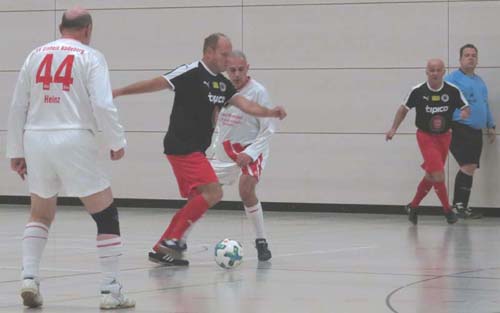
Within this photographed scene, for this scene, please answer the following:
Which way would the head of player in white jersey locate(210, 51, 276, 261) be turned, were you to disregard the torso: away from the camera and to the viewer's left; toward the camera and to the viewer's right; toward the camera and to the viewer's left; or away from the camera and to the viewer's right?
toward the camera and to the viewer's left

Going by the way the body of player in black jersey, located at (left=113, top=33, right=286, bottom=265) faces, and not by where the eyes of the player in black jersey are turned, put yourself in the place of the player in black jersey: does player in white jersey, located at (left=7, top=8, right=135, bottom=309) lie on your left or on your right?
on your right

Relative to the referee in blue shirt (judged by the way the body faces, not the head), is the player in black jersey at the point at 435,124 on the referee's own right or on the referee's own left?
on the referee's own right

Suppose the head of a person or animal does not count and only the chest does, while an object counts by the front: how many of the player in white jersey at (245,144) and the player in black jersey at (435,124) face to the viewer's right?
0

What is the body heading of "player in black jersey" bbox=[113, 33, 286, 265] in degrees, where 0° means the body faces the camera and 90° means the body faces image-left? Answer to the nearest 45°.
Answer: approximately 315°

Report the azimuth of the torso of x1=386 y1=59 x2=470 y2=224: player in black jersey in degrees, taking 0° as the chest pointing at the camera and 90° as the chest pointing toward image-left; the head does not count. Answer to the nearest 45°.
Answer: approximately 0°

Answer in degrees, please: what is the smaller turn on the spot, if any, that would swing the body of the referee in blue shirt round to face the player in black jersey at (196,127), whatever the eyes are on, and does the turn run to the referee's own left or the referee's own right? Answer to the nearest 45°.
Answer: approximately 45° to the referee's own right

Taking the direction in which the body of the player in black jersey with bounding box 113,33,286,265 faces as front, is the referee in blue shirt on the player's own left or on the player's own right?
on the player's own left

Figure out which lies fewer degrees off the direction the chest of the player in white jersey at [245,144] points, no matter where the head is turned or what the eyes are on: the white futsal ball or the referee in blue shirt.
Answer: the white futsal ball
